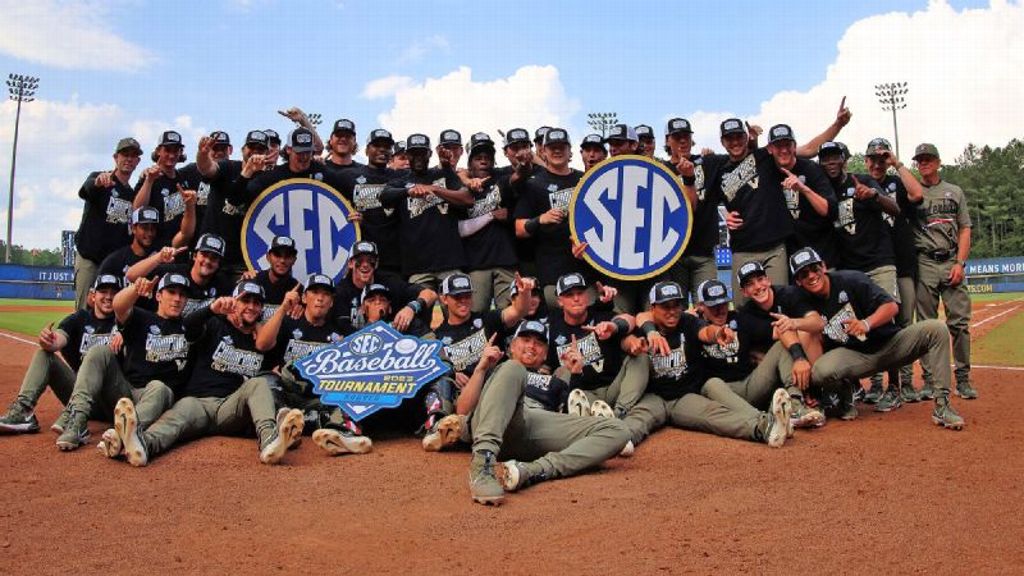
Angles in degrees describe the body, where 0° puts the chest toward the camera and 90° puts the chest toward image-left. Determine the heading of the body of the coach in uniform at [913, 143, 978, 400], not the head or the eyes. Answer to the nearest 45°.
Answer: approximately 0°

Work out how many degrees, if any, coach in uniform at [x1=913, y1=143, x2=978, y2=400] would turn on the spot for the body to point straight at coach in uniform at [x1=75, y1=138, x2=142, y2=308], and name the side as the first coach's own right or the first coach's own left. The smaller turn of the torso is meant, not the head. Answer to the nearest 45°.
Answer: approximately 45° to the first coach's own right
